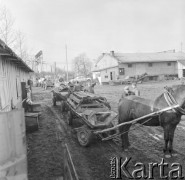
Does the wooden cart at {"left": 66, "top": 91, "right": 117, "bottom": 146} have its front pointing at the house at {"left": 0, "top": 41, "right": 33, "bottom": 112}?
no

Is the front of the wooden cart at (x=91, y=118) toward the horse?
yes

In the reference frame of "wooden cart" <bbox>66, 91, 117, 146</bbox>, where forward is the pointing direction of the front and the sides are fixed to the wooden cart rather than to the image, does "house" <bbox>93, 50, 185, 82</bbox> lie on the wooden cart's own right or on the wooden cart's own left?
on the wooden cart's own left

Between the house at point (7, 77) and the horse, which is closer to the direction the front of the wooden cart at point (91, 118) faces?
the horse

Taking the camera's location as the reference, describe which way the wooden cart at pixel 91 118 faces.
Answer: facing the viewer and to the right of the viewer
